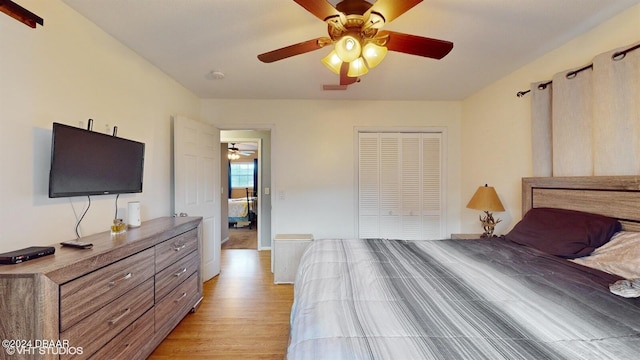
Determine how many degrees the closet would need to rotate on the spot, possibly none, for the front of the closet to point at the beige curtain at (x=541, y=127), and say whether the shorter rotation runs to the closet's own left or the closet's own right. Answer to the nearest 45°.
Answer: approximately 45° to the closet's own left

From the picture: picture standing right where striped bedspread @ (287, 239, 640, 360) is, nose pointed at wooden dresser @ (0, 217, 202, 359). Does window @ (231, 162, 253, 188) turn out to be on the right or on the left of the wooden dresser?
right

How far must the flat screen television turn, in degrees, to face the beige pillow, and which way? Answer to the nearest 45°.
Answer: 0° — it already faces it

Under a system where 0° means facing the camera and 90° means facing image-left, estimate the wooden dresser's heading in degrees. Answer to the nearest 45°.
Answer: approximately 315°

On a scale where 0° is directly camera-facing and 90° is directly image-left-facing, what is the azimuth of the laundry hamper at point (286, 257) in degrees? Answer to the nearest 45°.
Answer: approximately 0°

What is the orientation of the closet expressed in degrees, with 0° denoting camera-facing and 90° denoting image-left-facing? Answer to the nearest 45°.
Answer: approximately 0°

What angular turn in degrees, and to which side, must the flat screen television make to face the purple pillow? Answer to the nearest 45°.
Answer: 0° — it already faces it

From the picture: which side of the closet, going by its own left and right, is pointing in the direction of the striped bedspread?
front

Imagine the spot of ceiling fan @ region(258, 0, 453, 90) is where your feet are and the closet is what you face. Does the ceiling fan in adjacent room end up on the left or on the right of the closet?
left

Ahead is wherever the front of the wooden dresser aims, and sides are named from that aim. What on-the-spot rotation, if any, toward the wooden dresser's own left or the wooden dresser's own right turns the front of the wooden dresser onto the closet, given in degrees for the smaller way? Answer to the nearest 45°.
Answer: approximately 45° to the wooden dresser's own left

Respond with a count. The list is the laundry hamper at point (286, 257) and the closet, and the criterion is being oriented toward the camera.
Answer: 2

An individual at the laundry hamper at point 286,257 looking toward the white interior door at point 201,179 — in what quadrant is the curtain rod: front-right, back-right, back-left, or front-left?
back-left

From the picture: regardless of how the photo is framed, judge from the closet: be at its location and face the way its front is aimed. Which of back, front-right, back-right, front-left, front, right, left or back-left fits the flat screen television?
front-right
